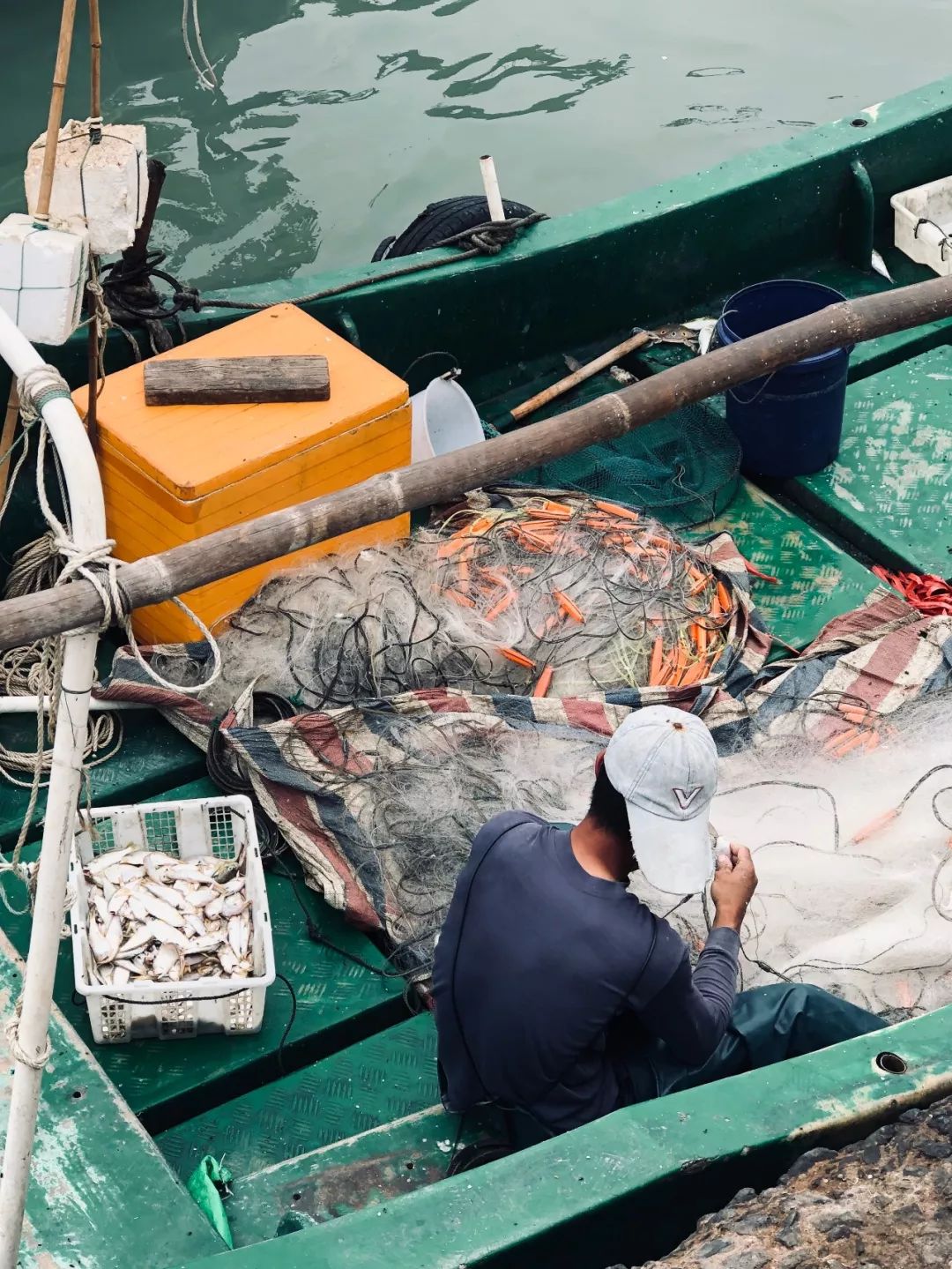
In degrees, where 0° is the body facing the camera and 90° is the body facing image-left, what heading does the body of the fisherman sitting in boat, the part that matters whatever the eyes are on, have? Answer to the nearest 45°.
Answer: approximately 225°

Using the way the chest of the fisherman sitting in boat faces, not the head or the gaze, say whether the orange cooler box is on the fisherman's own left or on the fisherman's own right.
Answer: on the fisherman's own left

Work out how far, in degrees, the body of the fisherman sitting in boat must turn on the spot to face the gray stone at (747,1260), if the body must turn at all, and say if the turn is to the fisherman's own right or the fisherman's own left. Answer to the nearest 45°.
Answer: approximately 90° to the fisherman's own right

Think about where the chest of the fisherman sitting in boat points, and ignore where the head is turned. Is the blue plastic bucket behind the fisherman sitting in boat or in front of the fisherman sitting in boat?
in front

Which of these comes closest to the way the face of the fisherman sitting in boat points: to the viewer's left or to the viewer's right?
to the viewer's right

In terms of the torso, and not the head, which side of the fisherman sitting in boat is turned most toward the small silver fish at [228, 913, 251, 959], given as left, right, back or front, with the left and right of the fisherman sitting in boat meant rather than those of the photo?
left

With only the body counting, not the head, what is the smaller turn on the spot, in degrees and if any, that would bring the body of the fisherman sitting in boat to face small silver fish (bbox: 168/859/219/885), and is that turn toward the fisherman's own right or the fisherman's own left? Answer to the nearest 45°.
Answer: approximately 90° to the fisherman's own left

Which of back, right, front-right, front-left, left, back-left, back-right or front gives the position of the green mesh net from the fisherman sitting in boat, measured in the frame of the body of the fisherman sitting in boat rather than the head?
front-left

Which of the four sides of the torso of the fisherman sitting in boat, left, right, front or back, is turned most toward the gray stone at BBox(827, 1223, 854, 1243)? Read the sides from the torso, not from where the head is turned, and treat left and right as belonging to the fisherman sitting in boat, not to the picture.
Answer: right

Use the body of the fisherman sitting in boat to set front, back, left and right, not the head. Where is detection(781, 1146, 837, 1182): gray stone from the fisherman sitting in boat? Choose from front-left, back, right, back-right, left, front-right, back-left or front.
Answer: right

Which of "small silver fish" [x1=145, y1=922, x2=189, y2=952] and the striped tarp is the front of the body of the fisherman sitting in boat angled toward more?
the striped tarp

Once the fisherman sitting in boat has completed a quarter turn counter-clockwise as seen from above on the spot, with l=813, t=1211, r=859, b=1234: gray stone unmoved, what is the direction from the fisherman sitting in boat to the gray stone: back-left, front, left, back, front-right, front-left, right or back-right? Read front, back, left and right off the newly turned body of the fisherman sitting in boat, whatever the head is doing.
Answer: back

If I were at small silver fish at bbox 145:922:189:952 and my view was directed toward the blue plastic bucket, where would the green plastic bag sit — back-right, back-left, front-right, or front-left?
back-right

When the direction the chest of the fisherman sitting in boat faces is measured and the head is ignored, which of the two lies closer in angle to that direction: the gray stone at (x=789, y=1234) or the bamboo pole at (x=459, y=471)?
the bamboo pole
